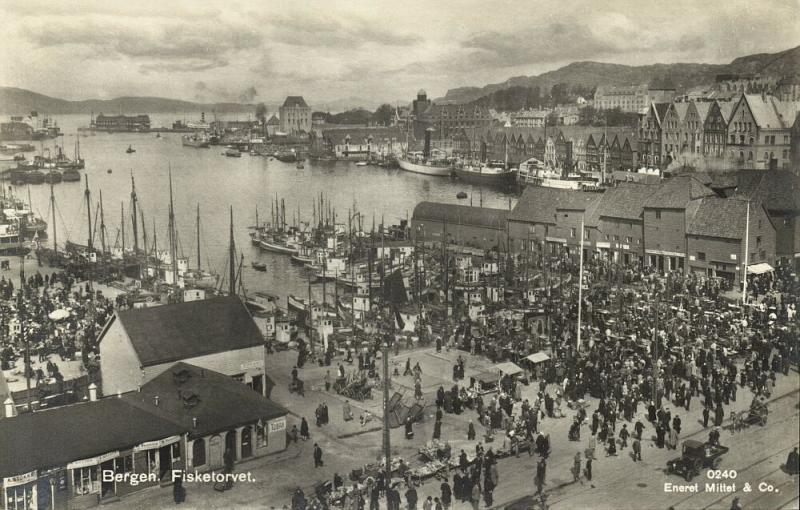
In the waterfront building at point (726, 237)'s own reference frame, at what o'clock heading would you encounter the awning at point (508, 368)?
The awning is roughly at 11 o'clock from the waterfront building.

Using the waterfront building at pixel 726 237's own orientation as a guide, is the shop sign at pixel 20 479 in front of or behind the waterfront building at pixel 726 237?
in front

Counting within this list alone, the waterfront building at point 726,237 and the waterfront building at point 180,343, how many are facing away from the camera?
0

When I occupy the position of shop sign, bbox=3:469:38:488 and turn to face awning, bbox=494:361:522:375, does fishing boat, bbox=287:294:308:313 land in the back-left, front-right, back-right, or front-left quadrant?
front-left

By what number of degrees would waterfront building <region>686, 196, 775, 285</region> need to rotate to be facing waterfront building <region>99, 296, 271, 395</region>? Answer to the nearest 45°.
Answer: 0° — it already faces it

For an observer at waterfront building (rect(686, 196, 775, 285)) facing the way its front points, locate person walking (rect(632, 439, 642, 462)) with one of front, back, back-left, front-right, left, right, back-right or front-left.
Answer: front-left

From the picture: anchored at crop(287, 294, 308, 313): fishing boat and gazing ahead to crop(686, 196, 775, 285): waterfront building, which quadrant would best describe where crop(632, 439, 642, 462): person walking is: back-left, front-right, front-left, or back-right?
front-right

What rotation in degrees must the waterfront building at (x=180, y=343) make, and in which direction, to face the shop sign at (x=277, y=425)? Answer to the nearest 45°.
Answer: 0° — it already faces it

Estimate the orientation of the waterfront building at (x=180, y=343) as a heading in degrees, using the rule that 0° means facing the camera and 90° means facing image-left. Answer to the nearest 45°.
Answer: approximately 315°

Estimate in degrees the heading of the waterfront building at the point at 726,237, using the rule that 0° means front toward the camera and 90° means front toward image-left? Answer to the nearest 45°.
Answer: approximately 45°

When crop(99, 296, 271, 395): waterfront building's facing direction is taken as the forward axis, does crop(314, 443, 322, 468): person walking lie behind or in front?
in front

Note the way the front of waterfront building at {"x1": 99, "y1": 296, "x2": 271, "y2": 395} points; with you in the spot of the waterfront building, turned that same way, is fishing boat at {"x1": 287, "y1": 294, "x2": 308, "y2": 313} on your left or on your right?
on your left
